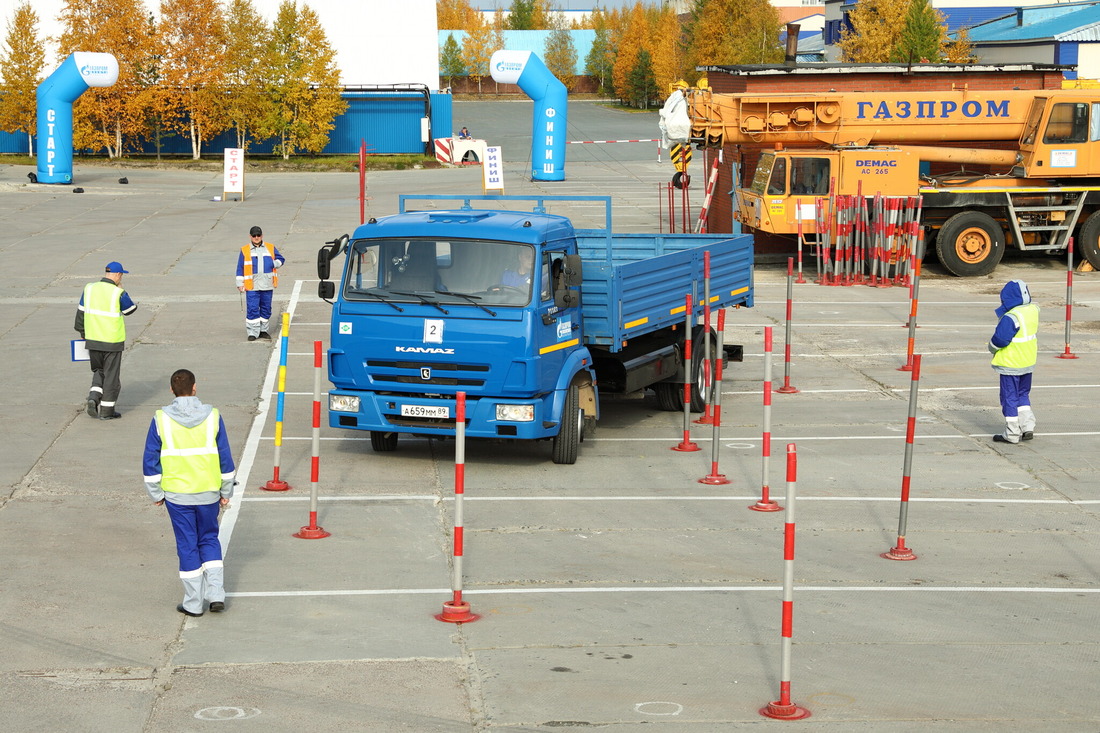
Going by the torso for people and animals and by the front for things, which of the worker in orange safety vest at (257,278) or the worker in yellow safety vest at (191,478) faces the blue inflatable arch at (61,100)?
the worker in yellow safety vest at (191,478)

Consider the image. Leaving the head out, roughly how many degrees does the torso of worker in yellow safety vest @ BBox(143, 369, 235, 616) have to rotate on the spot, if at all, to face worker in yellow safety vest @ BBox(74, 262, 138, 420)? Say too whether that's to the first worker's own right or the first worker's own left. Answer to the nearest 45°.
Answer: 0° — they already face them

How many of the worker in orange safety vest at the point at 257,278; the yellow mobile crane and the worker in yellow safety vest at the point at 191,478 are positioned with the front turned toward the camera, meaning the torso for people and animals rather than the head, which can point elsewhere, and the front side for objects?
1

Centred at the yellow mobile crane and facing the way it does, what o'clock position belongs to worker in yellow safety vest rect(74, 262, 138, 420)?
The worker in yellow safety vest is roughly at 10 o'clock from the yellow mobile crane.

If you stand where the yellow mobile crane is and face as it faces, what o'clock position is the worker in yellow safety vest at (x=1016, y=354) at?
The worker in yellow safety vest is roughly at 9 o'clock from the yellow mobile crane.

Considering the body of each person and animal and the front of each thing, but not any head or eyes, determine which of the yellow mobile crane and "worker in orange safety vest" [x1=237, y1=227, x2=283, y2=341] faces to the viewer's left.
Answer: the yellow mobile crane

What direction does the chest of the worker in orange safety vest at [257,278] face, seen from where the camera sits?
toward the camera

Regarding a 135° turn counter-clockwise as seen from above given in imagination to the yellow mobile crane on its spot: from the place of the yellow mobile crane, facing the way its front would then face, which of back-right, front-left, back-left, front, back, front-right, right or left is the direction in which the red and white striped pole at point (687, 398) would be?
front-right

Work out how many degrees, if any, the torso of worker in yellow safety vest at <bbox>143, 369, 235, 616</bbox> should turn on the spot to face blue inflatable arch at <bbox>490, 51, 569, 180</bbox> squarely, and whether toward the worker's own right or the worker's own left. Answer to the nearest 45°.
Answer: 0° — they already face it

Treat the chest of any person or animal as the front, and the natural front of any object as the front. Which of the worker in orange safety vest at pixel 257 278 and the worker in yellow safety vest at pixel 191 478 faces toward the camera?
the worker in orange safety vest at pixel 257 278

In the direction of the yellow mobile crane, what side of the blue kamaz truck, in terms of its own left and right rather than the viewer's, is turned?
back

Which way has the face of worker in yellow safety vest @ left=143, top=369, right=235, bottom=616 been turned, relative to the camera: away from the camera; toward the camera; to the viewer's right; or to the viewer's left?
away from the camera

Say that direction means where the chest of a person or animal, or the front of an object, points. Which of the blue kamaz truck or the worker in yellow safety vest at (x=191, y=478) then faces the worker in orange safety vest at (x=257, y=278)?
the worker in yellow safety vest at (x=191, y=478)

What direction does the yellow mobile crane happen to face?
to the viewer's left
